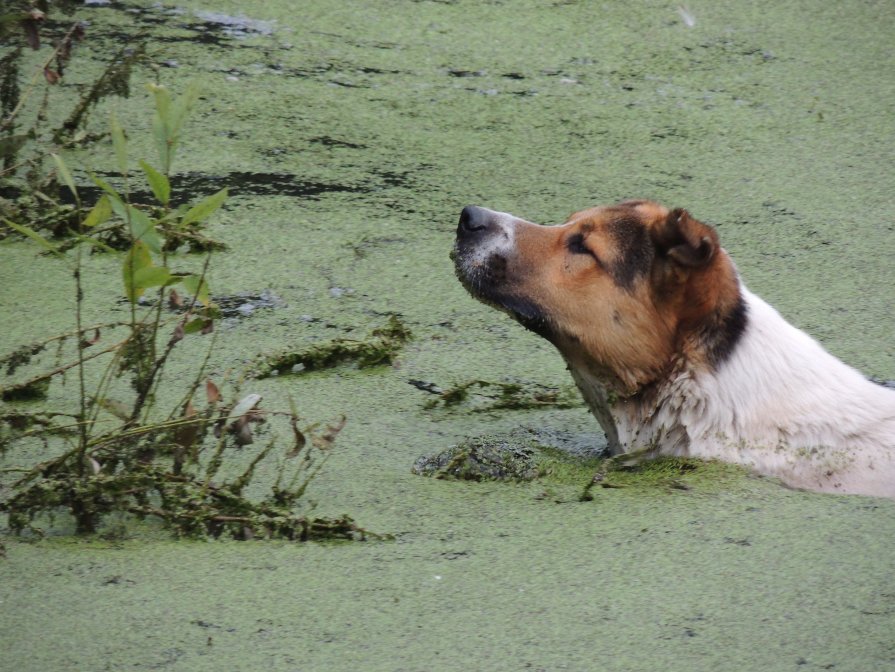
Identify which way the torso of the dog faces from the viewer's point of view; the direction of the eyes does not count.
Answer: to the viewer's left

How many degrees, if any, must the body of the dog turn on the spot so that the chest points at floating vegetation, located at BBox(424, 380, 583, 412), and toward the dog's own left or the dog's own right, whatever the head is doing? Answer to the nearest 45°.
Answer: approximately 45° to the dog's own right

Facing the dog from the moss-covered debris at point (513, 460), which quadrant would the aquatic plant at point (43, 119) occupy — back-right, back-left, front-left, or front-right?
back-left

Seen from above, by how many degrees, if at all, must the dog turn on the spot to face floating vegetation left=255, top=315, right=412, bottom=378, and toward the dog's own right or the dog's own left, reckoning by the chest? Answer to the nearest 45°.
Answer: approximately 45° to the dog's own right
